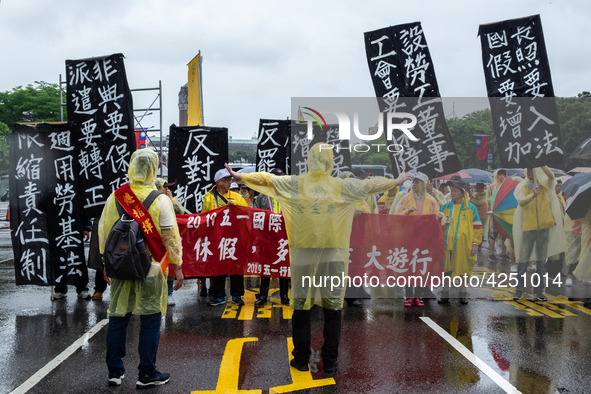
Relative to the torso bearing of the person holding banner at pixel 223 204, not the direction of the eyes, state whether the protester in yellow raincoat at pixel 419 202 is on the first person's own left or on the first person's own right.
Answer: on the first person's own left

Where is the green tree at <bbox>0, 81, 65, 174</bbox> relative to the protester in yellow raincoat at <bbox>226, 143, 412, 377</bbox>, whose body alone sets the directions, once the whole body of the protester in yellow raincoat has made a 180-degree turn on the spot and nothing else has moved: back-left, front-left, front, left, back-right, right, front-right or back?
back-right

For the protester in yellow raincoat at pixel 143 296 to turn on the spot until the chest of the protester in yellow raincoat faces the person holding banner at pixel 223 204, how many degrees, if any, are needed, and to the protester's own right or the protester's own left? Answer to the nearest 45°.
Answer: approximately 45° to the protester's own left

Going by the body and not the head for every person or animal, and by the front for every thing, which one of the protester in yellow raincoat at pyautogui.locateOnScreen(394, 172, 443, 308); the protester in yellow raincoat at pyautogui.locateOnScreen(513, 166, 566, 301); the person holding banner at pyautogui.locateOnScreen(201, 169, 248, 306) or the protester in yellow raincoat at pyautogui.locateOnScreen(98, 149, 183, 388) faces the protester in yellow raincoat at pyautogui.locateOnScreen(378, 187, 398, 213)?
the protester in yellow raincoat at pyautogui.locateOnScreen(98, 149, 183, 388)

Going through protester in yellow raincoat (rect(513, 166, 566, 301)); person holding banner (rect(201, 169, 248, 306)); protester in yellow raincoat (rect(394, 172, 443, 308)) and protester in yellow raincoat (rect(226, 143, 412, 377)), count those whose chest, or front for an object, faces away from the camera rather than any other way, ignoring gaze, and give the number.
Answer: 1

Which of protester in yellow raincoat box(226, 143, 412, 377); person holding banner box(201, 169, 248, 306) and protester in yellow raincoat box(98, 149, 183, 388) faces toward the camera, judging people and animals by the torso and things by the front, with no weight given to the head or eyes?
the person holding banner

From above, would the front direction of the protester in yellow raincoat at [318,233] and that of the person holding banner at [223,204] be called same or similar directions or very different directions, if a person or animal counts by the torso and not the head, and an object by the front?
very different directions

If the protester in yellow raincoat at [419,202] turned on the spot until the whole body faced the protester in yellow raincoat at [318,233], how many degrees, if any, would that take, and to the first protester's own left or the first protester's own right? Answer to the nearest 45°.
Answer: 0° — they already face them

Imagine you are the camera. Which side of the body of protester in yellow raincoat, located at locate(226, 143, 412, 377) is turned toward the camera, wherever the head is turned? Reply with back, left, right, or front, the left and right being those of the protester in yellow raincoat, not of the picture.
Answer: back

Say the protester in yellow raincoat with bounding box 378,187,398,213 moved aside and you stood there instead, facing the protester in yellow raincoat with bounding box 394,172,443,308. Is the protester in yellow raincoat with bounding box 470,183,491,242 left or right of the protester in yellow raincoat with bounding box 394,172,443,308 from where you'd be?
left

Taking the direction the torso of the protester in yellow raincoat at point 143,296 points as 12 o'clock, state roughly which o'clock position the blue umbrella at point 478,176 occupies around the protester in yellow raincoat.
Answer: The blue umbrella is roughly at 12 o'clock from the protester in yellow raincoat.

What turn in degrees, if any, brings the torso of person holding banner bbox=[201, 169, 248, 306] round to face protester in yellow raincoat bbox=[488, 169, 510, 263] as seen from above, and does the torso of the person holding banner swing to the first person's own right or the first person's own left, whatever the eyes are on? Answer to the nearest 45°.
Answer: approximately 135° to the first person's own left

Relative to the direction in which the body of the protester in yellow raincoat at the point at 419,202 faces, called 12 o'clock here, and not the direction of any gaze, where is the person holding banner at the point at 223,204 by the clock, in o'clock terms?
The person holding banner is roughly at 2 o'clock from the protester in yellow raincoat.
